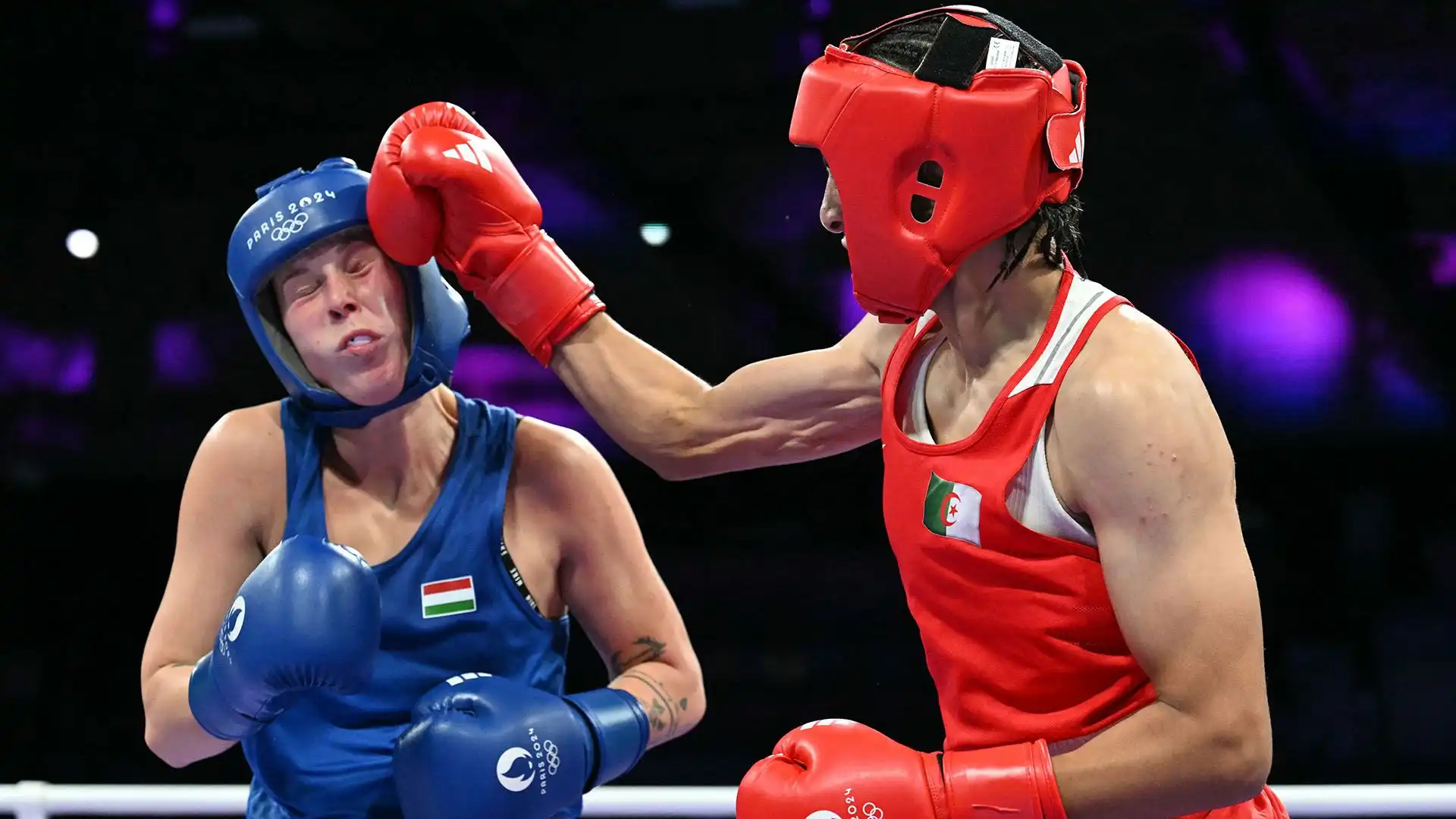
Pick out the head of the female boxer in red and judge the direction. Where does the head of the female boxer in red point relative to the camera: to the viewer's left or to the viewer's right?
to the viewer's left

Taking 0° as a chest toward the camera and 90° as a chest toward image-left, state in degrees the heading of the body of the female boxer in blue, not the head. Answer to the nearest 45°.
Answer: approximately 0°

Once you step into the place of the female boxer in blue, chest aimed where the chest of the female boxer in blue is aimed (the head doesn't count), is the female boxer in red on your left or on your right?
on your left
